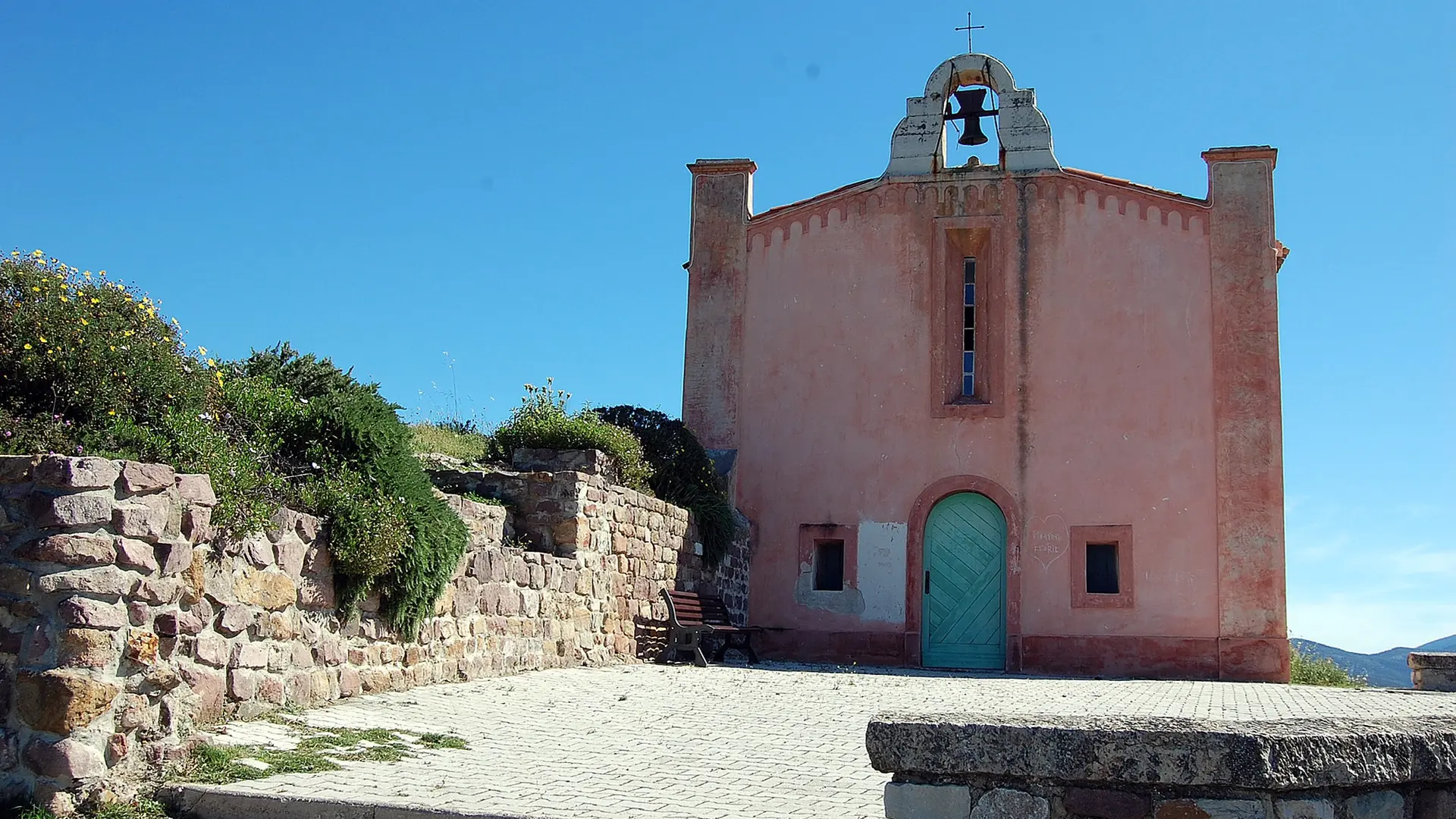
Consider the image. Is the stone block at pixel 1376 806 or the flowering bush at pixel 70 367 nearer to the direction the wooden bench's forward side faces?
the stone block

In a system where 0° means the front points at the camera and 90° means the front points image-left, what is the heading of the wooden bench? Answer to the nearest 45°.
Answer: approximately 315°

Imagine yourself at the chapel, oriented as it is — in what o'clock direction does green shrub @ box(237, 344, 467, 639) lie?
The green shrub is roughly at 1 o'clock from the chapel.

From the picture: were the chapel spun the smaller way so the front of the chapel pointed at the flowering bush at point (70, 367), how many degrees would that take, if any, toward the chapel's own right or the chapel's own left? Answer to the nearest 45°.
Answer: approximately 45° to the chapel's own right

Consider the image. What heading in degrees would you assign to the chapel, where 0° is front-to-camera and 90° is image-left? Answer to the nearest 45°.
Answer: approximately 0°

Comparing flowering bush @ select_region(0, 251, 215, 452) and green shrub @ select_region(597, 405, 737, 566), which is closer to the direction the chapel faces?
the flowering bush

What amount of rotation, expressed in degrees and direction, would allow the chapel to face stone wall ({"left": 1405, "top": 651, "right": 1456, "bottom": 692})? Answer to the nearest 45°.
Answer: approximately 90° to its left

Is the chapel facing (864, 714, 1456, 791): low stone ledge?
yes

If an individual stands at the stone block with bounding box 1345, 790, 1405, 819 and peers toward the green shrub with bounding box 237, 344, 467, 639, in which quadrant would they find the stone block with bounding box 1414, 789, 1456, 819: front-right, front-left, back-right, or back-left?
back-right
